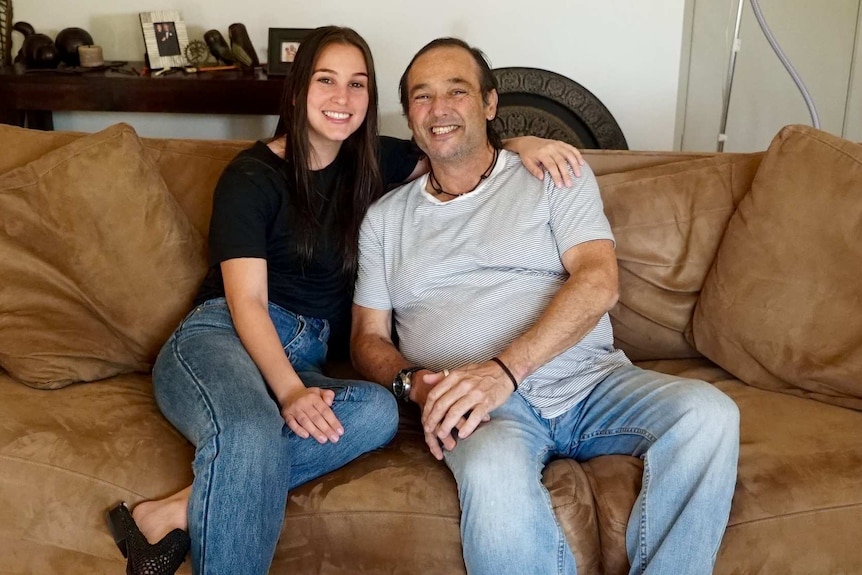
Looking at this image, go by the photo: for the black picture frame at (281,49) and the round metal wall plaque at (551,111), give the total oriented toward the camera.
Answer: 2

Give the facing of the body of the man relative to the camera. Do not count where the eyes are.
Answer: toward the camera

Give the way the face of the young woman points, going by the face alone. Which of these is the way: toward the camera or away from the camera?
toward the camera

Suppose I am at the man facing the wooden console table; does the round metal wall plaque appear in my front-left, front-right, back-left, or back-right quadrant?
front-right

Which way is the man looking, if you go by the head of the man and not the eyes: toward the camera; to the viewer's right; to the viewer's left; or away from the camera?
toward the camera

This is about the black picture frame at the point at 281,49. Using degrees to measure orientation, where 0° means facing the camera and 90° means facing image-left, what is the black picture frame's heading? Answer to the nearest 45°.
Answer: approximately 0°

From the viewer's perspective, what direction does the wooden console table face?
toward the camera

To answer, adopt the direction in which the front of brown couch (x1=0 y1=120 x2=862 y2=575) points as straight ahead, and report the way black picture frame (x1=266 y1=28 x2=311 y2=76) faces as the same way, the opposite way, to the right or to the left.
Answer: the same way

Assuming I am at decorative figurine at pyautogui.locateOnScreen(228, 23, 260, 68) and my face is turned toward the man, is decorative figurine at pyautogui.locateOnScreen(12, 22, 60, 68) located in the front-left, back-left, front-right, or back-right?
back-right

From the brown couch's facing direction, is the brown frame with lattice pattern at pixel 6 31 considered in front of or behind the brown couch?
behind

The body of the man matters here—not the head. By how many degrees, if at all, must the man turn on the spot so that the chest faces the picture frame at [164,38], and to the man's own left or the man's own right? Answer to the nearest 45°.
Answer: approximately 135° to the man's own right

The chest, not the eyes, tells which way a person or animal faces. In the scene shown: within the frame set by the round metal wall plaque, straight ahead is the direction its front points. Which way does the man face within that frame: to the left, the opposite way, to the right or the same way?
the same way

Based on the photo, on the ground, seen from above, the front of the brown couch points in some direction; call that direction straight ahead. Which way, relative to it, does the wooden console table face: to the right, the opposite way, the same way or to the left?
the same way

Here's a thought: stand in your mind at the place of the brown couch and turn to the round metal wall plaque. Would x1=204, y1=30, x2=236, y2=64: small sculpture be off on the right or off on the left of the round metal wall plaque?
left

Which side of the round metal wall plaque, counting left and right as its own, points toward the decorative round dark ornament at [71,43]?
right

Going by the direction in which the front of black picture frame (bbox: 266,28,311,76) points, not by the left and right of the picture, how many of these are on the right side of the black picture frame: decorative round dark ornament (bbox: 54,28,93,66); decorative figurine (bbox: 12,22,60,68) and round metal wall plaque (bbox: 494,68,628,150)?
2

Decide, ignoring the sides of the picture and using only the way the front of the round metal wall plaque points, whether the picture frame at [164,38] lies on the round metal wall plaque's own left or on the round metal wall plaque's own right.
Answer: on the round metal wall plaque's own right

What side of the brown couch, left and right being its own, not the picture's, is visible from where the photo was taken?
front
